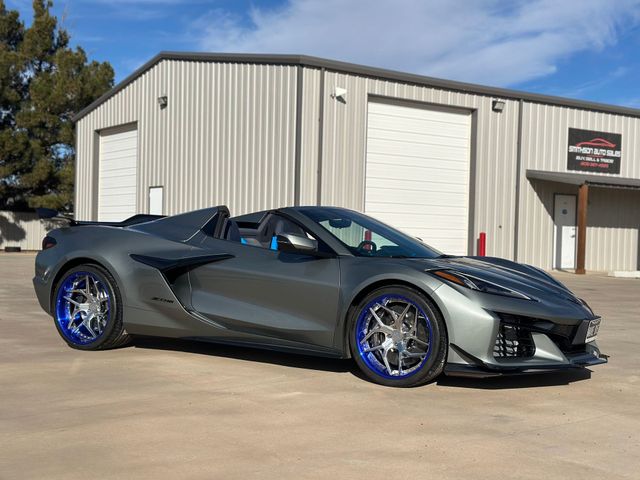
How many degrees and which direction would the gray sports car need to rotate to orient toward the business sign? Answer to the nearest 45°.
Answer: approximately 90° to its left

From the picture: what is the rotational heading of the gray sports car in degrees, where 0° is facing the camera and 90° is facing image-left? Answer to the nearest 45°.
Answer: approximately 315°

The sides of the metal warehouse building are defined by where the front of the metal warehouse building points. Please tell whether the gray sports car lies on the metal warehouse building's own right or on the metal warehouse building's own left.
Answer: on the metal warehouse building's own right

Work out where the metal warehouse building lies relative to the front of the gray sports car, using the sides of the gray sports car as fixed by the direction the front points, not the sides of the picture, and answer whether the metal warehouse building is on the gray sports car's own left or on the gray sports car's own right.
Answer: on the gray sports car's own left
